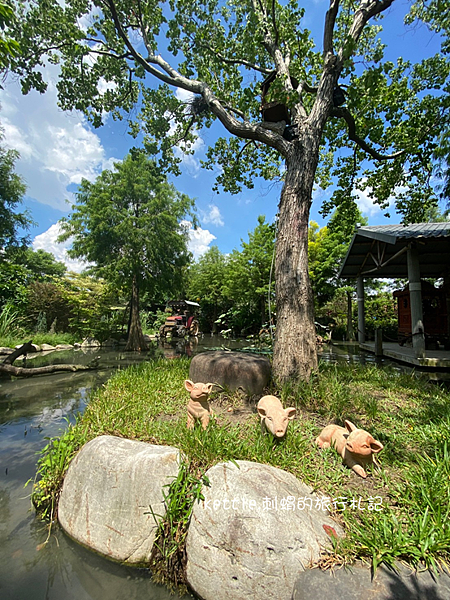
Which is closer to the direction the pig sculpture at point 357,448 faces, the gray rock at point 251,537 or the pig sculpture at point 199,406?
the gray rock

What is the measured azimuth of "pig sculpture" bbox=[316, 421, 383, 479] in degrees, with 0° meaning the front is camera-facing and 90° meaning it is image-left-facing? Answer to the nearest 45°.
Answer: approximately 315°

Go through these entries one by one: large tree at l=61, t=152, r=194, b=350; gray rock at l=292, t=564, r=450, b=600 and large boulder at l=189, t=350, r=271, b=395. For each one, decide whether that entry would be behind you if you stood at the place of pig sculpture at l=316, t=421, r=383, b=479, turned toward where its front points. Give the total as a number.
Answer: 2

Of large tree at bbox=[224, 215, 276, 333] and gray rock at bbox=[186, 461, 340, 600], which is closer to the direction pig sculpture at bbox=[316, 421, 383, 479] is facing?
the gray rock

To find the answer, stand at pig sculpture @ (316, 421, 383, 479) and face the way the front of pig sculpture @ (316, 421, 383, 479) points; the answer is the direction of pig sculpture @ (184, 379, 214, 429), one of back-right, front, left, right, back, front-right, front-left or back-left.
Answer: back-right

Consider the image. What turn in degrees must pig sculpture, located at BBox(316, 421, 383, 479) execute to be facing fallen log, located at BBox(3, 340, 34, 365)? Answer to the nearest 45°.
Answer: approximately 135° to its right

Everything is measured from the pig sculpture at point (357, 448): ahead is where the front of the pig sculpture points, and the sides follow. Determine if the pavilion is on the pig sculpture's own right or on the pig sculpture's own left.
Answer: on the pig sculpture's own left

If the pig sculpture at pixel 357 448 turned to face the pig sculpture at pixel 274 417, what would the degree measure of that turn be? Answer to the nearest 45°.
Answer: approximately 135° to its right

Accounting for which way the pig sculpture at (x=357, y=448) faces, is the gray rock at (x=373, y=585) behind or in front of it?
in front

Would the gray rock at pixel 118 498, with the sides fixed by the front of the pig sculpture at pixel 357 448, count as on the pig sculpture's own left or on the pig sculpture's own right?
on the pig sculpture's own right

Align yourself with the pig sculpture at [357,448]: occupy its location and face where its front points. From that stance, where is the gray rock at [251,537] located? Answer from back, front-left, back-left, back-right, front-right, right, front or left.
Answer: right

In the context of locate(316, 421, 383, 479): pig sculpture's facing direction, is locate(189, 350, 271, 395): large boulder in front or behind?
behind

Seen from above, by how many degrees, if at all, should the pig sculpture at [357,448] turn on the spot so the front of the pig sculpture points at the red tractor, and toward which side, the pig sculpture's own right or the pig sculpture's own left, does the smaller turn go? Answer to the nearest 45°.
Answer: approximately 180°
